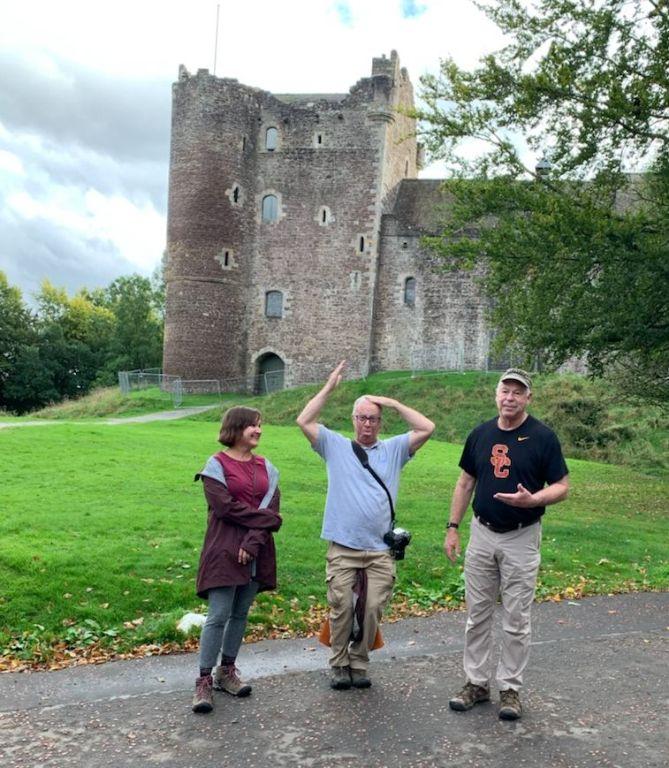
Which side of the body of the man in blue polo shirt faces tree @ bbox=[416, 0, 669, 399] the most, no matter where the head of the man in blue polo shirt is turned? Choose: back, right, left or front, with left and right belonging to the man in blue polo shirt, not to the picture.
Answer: back

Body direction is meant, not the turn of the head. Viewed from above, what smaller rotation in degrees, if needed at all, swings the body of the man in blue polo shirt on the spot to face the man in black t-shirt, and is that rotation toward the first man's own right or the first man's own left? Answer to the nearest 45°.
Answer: approximately 90° to the first man's own left

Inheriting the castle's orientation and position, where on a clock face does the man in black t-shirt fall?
The man in black t-shirt is roughly at 12 o'clock from the castle.

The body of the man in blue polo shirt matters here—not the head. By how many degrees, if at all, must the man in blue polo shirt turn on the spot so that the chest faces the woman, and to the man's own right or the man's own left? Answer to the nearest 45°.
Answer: approximately 90° to the man's own right

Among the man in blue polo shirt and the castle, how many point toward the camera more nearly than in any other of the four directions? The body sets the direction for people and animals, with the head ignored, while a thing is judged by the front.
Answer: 2

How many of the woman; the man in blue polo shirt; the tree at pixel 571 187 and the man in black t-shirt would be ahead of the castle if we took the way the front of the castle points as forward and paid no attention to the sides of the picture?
4

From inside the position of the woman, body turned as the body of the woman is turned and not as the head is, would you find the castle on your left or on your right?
on your left

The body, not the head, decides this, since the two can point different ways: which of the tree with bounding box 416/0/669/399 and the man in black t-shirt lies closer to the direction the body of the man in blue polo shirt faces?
the man in black t-shirt

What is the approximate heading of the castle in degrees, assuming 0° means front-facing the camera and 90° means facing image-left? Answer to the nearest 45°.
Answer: approximately 0°

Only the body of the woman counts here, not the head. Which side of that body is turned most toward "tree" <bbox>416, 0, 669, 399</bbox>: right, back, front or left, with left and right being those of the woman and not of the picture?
left

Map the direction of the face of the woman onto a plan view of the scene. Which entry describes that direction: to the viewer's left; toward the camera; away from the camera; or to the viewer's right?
to the viewer's right
